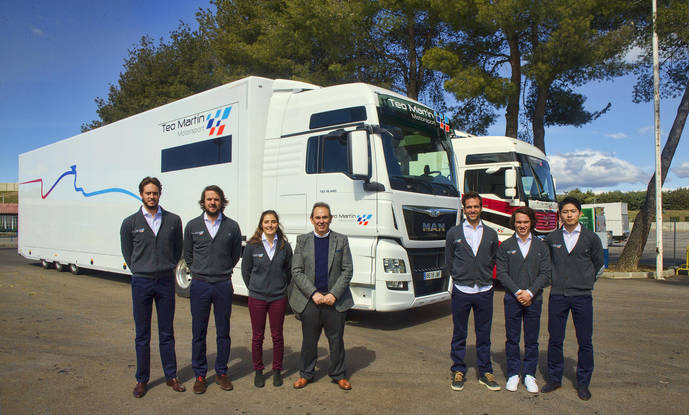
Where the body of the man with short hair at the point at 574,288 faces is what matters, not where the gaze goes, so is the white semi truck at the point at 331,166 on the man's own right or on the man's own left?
on the man's own right

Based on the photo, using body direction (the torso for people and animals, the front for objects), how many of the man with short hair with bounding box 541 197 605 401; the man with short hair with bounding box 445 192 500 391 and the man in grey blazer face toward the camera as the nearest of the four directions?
3

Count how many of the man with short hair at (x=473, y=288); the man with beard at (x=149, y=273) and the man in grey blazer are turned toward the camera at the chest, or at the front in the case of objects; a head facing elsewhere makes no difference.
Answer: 3

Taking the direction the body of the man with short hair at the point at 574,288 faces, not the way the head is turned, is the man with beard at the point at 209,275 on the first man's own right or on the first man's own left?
on the first man's own right

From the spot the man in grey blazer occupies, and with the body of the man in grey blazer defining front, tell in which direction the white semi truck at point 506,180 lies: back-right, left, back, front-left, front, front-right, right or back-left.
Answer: back-left

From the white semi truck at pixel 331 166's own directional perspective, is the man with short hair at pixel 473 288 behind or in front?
in front

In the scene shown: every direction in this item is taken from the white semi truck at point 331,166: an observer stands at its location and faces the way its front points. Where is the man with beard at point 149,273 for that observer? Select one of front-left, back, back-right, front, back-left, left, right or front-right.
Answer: right

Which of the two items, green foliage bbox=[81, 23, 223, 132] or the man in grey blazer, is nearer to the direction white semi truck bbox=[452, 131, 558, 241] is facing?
the man in grey blazer

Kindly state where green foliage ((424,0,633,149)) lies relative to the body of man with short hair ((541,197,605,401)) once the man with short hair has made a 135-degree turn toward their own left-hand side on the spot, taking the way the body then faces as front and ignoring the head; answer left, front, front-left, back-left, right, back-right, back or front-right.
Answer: front-left

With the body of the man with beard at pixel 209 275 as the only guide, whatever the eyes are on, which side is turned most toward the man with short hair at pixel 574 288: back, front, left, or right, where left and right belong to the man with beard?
left
